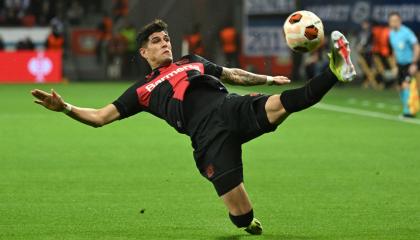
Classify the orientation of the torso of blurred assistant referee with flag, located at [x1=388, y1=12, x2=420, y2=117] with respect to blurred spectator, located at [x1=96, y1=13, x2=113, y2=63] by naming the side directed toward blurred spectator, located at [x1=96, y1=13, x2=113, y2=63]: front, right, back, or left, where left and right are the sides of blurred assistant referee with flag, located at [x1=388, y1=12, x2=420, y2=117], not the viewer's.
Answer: right

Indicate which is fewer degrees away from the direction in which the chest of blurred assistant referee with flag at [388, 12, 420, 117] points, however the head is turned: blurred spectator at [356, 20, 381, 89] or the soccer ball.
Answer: the soccer ball

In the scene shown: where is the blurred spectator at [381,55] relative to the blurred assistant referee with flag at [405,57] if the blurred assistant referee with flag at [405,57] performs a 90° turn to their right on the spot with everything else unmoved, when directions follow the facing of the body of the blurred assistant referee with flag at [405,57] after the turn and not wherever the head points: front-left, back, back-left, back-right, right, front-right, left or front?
front-right

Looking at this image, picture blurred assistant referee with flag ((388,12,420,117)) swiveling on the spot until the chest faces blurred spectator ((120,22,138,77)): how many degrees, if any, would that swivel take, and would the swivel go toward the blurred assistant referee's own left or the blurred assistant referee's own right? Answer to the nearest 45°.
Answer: approximately 90° to the blurred assistant referee's own right

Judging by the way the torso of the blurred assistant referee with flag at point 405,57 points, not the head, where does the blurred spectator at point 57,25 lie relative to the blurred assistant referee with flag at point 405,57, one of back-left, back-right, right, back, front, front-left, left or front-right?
right

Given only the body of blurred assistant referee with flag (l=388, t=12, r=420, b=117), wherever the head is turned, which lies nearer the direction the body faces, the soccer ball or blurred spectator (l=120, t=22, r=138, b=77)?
the soccer ball

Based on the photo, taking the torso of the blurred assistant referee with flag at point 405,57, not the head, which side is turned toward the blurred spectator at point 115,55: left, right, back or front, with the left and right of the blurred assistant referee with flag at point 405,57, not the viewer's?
right

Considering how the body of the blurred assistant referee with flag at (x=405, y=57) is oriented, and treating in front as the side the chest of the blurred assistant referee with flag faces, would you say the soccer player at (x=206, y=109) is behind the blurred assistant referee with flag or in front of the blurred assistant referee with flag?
in front

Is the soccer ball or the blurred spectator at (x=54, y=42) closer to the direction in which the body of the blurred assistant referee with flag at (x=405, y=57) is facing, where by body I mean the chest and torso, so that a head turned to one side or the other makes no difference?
the soccer ball

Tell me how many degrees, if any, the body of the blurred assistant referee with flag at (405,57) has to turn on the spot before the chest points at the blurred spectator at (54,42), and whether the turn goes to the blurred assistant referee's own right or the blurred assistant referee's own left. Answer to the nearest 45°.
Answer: approximately 90° to the blurred assistant referee's own right

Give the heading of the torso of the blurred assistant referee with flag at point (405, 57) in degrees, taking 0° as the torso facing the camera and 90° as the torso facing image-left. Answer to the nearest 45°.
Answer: approximately 45°
